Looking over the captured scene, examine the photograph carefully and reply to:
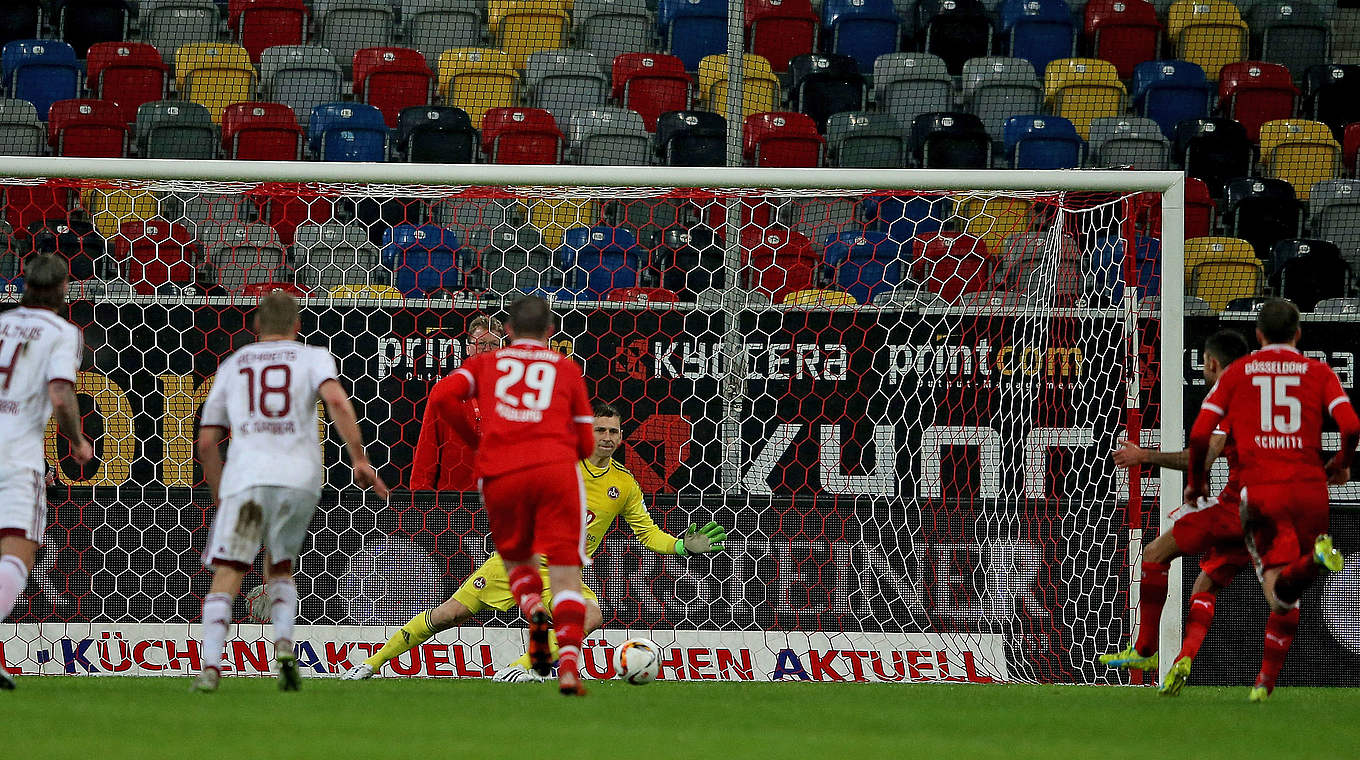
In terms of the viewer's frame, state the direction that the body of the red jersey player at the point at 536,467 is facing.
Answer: away from the camera

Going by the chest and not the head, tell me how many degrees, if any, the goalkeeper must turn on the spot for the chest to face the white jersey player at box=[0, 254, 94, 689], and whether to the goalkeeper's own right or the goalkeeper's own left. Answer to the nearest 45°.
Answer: approximately 45° to the goalkeeper's own right

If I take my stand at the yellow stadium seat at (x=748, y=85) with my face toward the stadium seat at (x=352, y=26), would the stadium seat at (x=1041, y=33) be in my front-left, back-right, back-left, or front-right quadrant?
back-right

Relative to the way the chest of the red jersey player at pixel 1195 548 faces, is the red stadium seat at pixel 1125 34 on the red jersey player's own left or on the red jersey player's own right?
on the red jersey player's own right

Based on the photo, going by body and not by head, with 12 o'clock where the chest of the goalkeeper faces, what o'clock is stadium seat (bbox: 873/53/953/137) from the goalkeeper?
The stadium seat is roughly at 7 o'clock from the goalkeeper.

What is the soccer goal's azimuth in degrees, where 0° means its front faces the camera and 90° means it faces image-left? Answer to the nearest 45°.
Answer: approximately 0°

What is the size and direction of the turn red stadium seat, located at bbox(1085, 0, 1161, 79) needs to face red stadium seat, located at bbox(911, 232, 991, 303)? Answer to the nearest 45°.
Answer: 0° — it already faces it

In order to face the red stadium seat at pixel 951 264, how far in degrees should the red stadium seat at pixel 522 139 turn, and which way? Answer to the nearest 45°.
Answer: approximately 45° to its left

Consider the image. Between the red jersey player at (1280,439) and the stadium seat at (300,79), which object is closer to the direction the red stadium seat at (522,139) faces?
the red jersey player

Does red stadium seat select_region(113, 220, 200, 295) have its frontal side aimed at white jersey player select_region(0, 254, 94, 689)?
yes

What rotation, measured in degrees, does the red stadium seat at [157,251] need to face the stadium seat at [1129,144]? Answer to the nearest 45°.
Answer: approximately 90° to its left
